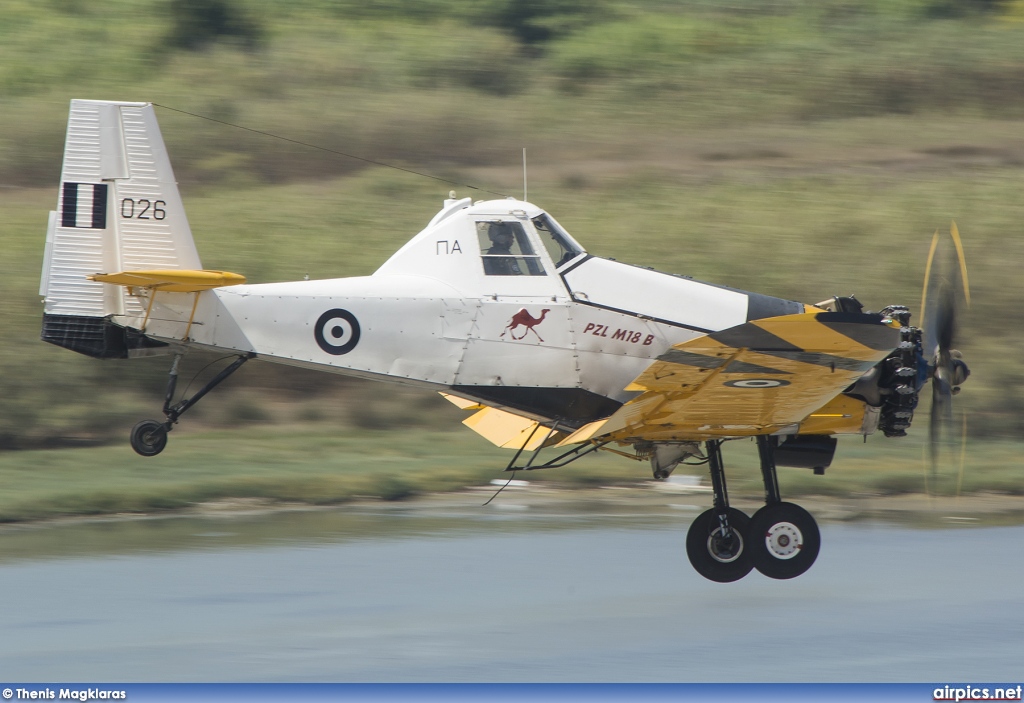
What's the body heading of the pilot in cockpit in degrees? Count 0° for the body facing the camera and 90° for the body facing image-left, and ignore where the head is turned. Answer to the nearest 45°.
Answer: approximately 270°

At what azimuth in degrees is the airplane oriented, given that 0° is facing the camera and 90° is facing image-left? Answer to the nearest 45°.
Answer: approximately 270°
